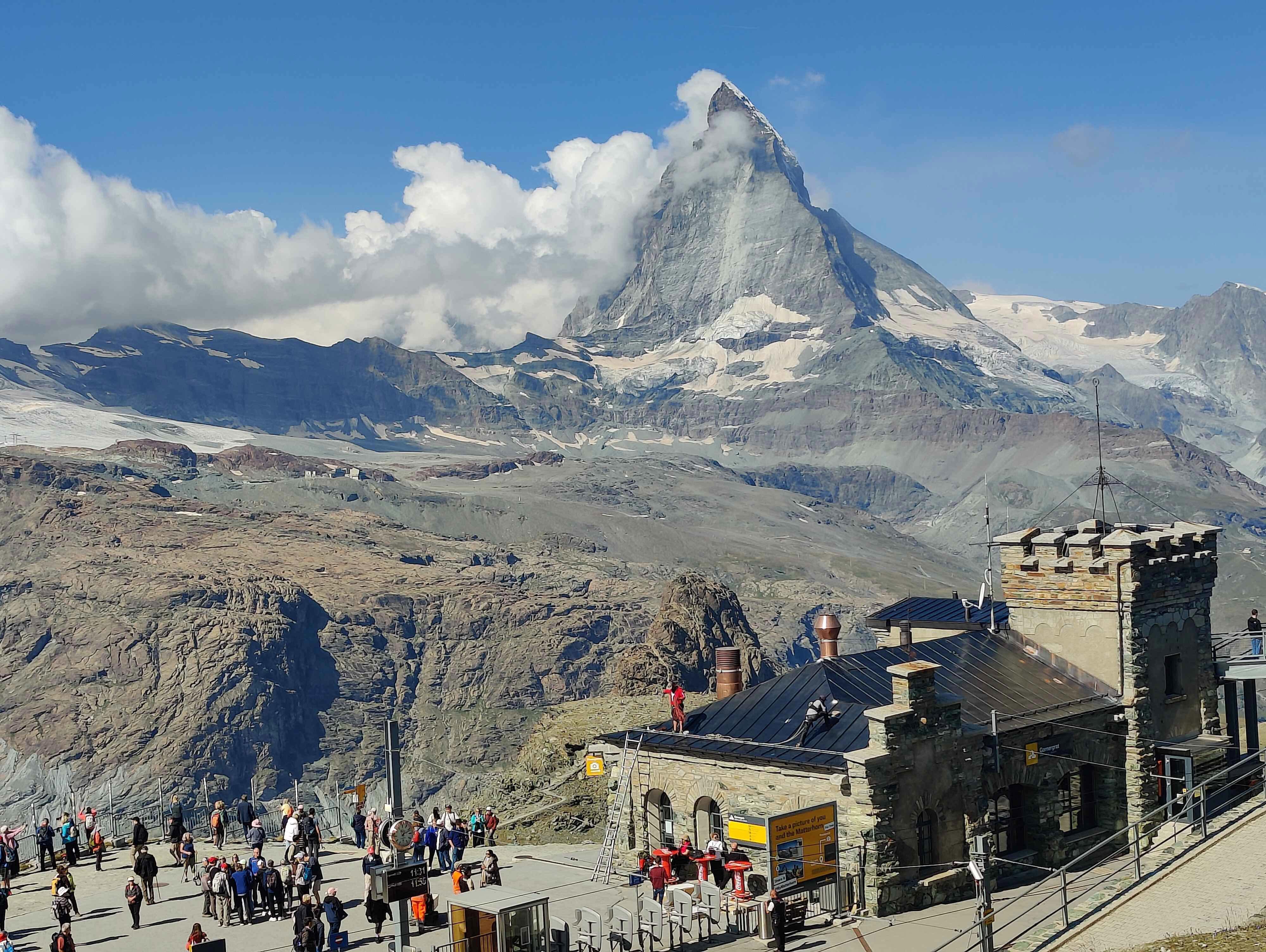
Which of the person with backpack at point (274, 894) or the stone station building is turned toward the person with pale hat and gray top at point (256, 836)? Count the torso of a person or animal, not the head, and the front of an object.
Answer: the person with backpack at point (274, 894)

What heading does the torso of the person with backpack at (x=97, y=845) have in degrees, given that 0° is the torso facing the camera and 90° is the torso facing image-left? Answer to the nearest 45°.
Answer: approximately 180°

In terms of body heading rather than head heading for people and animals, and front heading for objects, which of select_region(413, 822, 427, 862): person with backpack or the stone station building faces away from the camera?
the person with backpack

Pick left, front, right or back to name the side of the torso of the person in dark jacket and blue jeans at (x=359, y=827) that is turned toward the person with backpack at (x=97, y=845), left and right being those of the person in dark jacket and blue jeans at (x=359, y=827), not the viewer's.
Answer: left

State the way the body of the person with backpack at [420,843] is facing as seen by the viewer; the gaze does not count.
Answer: away from the camera

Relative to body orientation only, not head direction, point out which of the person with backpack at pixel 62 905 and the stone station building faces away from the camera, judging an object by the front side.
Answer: the person with backpack

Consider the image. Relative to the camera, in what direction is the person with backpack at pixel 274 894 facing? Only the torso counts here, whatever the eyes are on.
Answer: away from the camera

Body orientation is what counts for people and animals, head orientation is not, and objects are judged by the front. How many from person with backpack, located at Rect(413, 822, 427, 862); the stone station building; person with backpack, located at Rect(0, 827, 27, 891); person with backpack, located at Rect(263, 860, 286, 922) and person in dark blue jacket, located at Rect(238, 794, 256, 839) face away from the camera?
4

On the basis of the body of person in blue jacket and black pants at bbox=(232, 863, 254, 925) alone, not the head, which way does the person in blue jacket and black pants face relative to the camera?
away from the camera

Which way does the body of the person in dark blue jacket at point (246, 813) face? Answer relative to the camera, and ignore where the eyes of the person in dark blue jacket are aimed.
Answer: away from the camera

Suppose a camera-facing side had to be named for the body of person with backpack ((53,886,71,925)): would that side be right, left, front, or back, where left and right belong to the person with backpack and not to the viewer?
back

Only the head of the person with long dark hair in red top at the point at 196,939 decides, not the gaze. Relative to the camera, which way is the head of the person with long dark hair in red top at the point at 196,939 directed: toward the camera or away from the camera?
away from the camera

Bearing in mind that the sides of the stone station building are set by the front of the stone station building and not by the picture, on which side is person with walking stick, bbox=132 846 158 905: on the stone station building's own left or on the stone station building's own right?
on the stone station building's own right

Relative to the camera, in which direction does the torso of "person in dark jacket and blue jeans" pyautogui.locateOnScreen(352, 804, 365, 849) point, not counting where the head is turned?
away from the camera

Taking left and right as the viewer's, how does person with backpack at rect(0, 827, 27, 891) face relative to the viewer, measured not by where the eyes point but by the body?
facing away from the viewer

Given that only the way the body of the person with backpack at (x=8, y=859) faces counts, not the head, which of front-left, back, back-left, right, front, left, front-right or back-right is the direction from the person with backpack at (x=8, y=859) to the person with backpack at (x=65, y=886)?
back
